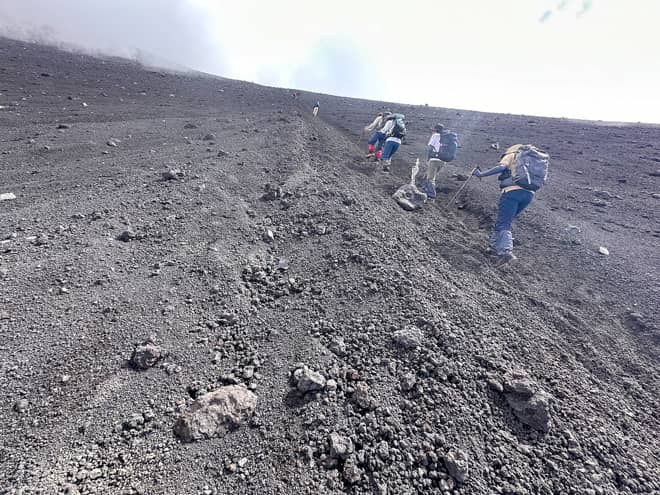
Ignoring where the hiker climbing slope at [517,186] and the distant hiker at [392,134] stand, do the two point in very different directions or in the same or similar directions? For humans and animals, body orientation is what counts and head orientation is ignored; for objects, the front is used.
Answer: same or similar directions

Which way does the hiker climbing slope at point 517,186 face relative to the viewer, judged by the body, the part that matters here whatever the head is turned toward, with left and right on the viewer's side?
facing away from the viewer and to the left of the viewer

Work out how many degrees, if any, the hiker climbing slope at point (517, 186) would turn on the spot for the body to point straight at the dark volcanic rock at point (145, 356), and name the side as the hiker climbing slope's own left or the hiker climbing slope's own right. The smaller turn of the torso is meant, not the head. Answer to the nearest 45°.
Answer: approximately 135° to the hiker climbing slope's own left

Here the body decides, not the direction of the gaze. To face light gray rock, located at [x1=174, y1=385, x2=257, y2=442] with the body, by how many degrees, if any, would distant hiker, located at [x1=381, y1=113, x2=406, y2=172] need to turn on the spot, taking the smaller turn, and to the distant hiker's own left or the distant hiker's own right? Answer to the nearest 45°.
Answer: approximately 135° to the distant hiker's own left

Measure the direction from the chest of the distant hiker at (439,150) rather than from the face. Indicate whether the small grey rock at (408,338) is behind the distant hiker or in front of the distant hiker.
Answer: behind

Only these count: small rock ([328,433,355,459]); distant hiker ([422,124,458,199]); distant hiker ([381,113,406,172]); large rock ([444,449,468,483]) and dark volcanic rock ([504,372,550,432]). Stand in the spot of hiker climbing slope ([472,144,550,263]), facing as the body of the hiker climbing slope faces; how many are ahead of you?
2

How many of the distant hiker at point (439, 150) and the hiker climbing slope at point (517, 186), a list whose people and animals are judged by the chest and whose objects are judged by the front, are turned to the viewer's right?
0

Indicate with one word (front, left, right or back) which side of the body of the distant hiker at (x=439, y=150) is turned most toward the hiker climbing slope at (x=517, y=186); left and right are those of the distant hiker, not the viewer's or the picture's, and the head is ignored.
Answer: back

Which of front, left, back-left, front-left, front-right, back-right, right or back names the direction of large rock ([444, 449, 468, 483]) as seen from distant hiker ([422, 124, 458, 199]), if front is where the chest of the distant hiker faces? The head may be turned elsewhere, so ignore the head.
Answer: back-left

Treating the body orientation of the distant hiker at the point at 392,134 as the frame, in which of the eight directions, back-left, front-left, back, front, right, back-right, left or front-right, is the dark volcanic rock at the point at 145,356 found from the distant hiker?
back-left

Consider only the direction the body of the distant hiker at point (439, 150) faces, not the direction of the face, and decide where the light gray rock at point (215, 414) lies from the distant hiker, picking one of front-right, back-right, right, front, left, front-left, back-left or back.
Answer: back-left

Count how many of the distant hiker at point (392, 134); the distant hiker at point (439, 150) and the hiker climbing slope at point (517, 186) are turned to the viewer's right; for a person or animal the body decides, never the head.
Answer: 0

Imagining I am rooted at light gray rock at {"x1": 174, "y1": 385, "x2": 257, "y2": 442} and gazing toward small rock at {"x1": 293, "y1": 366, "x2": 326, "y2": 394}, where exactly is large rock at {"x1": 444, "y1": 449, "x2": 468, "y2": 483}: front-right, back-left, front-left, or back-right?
front-right

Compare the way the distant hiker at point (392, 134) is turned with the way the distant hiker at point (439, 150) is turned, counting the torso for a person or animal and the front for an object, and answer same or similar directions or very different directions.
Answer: same or similar directions
